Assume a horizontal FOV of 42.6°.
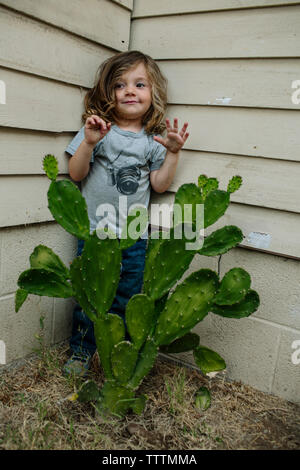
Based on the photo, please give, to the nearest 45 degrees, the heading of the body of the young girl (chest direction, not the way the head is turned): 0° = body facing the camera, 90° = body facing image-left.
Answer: approximately 0°
